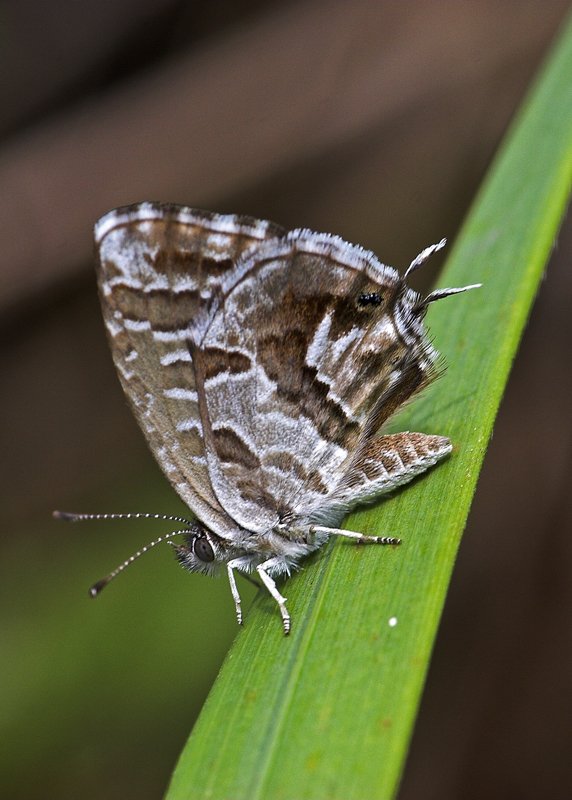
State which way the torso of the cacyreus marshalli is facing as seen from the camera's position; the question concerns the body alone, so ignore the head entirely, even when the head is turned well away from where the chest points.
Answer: to the viewer's left
